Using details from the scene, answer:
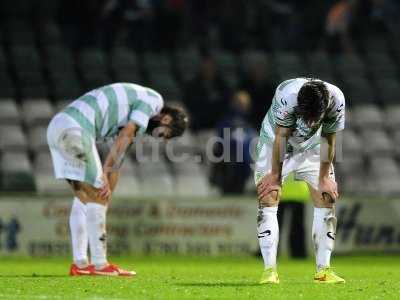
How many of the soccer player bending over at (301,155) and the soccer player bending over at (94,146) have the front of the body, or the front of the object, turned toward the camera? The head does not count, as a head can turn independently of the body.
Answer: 1

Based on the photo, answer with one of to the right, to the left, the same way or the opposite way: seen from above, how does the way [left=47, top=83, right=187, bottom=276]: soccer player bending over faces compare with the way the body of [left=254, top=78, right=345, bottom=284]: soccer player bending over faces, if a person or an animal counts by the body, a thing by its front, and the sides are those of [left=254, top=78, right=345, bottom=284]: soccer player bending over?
to the left

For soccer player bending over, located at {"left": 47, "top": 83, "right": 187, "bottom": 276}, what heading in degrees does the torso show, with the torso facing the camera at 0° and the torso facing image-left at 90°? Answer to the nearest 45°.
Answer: approximately 270°

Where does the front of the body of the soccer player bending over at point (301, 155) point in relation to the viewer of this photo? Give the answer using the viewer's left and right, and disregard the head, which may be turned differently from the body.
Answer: facing the viewer

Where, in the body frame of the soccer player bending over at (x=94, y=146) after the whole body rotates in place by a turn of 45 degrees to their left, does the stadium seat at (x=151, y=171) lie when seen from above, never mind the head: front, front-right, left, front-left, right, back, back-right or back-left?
front-left

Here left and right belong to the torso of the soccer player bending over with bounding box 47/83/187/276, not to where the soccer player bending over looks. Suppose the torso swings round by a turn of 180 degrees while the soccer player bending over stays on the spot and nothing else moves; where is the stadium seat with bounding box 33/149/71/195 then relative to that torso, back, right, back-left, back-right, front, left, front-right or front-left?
right

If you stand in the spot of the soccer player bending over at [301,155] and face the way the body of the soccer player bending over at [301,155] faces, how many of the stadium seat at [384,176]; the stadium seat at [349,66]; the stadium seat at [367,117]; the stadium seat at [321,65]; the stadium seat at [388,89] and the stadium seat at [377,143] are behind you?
6

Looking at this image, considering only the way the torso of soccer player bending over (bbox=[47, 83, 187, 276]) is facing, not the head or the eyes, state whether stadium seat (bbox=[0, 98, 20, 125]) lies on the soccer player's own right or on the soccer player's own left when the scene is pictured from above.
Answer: on the soccer player's own left

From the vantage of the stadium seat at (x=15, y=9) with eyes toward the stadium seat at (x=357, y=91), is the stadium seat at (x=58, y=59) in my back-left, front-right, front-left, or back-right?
front-right

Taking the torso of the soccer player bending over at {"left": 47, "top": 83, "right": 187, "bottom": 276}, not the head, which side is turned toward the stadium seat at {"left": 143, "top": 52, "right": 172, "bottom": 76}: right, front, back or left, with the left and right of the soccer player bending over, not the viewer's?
left

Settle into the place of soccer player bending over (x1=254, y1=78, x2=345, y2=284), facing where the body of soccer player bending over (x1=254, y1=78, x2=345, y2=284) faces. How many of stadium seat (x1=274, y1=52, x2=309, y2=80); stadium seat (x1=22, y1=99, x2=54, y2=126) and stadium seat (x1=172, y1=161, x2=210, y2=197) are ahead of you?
0

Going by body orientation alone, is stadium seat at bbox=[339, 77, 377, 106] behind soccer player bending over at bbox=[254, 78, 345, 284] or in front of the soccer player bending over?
behind

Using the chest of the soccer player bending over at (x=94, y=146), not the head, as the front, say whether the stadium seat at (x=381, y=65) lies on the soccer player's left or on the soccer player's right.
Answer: on the soccer player's left

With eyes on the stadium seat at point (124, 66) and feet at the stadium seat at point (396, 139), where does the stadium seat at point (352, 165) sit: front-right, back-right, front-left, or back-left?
front-left

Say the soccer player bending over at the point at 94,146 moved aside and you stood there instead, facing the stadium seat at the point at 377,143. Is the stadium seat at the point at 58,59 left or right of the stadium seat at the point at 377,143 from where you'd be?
left

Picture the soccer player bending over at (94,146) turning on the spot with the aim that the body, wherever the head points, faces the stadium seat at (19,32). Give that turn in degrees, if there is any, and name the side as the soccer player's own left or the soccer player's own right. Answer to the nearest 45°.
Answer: approximately 90° to the soccer player's own left

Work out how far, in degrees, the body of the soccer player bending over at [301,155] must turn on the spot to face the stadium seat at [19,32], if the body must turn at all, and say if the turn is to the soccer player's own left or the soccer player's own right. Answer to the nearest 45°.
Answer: approximately 135° to the soccer player's own right

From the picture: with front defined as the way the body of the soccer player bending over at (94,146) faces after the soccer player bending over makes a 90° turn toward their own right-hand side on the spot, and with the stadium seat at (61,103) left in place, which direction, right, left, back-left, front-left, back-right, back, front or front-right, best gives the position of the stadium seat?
back
